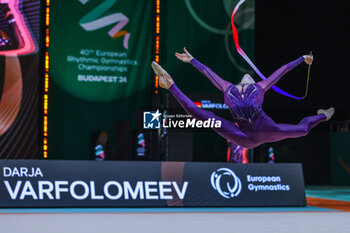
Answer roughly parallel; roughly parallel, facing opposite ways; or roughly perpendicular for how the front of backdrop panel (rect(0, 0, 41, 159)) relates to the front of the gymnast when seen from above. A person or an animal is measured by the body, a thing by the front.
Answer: roughly parallel

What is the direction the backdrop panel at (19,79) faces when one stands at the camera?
facing the viewer

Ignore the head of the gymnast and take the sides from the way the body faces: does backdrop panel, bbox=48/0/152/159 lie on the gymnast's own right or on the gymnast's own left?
on the gymnast's own right

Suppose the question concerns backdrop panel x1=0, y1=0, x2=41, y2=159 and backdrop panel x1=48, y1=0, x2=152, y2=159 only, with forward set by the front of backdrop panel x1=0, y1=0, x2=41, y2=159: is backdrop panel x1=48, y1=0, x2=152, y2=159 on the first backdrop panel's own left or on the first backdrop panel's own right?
on the first backdrop panel's own left

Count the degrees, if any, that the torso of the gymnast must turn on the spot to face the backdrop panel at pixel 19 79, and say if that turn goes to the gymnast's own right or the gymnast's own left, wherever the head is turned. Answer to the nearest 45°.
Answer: approximately 90° to the gymnast's own right

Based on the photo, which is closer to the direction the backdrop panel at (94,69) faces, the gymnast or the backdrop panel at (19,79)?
the gymnast

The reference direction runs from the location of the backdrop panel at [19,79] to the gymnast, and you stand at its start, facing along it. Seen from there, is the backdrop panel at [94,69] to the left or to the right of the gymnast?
left

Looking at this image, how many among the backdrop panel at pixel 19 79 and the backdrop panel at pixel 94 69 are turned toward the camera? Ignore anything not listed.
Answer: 2

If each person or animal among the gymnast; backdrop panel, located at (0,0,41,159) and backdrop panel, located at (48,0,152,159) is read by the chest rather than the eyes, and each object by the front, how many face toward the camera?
3

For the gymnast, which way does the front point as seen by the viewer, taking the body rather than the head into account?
toward the camera

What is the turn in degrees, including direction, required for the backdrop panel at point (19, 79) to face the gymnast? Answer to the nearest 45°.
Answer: approximately 45° to its left

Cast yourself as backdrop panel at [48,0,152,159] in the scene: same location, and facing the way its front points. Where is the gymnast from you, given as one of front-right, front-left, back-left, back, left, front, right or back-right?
front-left

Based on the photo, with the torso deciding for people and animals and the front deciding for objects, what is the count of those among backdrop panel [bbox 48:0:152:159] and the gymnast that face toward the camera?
2
